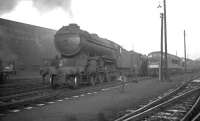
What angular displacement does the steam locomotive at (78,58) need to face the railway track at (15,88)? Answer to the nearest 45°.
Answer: approximately 45° to its right

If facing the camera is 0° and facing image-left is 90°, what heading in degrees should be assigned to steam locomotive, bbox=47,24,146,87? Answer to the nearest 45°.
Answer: approximately 45°
